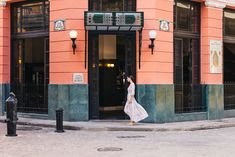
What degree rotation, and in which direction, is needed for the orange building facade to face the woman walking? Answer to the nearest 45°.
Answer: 0° — it already faces them

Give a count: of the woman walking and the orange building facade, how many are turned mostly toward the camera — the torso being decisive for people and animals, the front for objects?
1

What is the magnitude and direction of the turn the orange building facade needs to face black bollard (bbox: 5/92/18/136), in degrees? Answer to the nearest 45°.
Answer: approximately 45° to its right

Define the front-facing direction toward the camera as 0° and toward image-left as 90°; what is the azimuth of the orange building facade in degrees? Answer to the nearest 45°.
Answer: approximately 0°

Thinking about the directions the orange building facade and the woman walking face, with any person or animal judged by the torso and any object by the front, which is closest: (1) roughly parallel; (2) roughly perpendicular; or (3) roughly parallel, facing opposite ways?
roughly perpendicular

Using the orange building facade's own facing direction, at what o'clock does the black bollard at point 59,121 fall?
The black bollard is roughly at 1 o'clock from the orange building facade.
